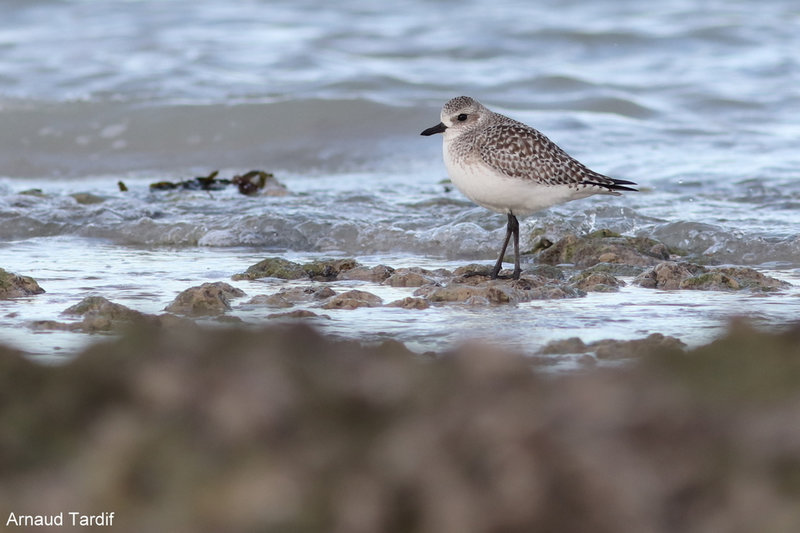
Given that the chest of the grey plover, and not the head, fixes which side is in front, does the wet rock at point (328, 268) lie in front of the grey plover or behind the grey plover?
in front

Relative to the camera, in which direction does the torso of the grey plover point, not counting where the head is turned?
to the viewer's left

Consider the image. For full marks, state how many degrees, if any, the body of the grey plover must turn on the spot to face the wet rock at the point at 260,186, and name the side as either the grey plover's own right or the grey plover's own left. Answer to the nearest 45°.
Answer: approximately 45° to the grey plover's own right

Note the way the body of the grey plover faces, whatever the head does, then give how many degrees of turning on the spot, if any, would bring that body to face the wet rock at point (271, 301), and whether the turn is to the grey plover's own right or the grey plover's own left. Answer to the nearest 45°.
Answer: approximately 45° to the grey plover's own left

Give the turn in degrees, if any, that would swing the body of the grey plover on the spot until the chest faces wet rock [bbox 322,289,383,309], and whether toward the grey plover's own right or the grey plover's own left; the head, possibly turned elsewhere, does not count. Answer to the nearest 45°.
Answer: approximately 45° to the grey plover's own left

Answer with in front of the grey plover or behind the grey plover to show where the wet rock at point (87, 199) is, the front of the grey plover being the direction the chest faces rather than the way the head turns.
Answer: in front

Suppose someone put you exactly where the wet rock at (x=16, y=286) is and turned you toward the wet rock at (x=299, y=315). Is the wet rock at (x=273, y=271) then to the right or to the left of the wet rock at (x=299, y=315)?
left

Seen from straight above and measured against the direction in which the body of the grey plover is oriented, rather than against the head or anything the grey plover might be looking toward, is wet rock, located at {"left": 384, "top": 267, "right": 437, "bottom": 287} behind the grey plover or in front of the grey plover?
in front

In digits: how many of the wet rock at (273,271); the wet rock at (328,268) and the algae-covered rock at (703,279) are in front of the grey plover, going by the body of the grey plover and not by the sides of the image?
2

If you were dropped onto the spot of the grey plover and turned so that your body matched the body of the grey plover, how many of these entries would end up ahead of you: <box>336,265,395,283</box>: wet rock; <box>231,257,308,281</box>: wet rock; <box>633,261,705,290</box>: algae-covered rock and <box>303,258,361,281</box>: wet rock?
3

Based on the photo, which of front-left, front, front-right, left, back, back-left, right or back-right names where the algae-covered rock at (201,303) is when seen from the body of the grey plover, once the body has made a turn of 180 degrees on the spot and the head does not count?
back-right

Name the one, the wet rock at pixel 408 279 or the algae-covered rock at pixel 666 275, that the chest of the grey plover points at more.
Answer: the wet rock

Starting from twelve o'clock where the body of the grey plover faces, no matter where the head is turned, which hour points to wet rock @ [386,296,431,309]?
The wet rock is roughly at 10 o'clock from the grey plover.

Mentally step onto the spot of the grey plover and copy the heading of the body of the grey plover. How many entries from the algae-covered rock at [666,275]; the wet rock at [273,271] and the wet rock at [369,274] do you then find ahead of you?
2
